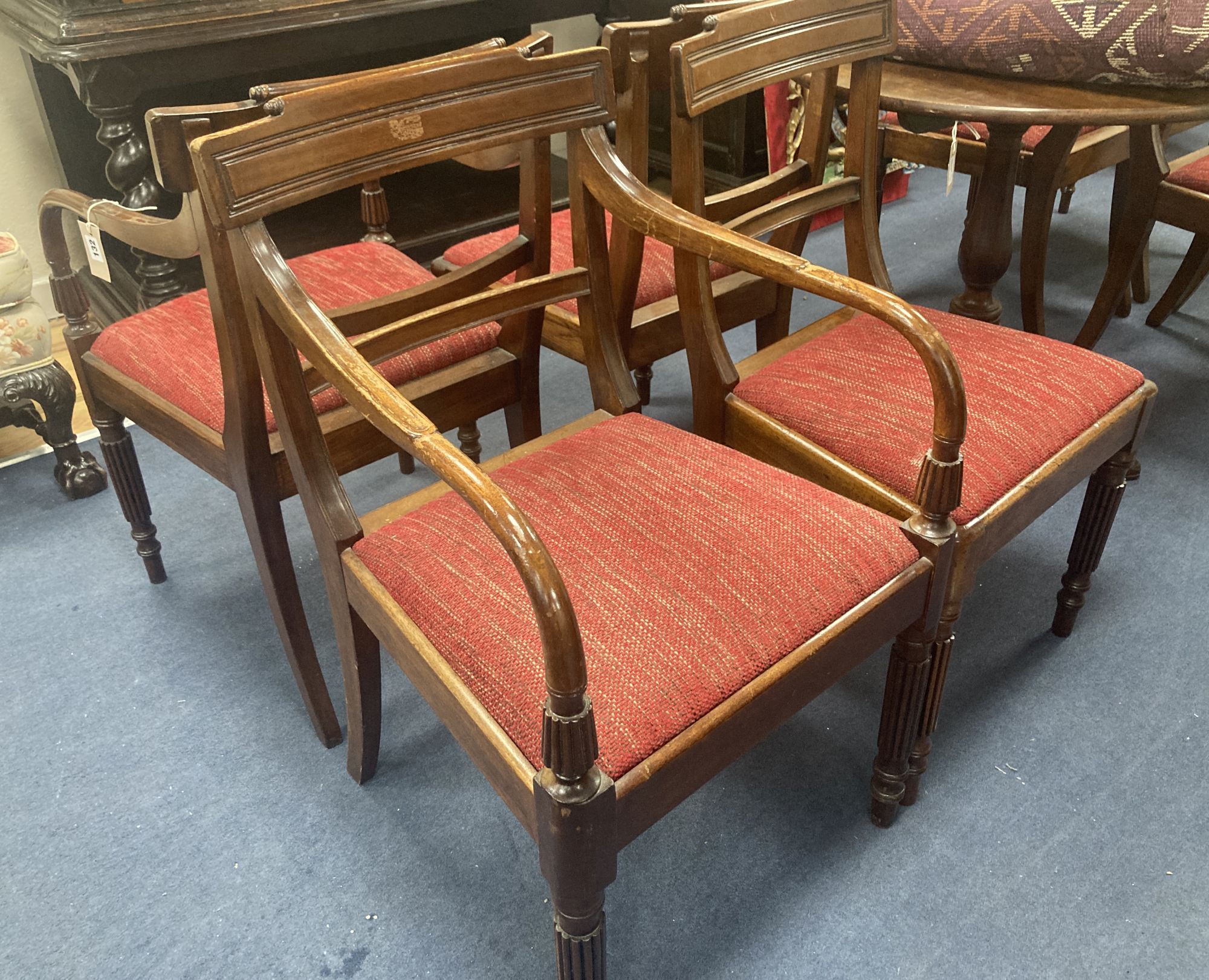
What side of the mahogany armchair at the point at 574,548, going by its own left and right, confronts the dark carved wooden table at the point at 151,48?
back

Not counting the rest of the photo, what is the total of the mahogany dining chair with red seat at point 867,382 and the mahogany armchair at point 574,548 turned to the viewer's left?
0

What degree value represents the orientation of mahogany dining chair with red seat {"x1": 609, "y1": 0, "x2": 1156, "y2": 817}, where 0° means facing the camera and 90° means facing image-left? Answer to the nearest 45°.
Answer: approximately 315°

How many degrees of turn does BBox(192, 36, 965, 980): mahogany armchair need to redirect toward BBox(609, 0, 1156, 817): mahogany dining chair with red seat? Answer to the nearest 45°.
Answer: approximately 90° to its left

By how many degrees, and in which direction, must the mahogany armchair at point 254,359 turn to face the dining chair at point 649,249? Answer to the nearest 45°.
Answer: approximately 135° to its right

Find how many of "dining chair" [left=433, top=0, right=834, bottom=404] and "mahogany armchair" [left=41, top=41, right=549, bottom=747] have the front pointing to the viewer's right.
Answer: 0

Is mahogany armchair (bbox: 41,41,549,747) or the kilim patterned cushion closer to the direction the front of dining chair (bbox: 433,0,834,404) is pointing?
the mahogany armchair

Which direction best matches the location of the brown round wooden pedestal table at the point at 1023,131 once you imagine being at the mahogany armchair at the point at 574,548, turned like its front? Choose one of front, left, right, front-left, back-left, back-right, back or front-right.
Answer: left
